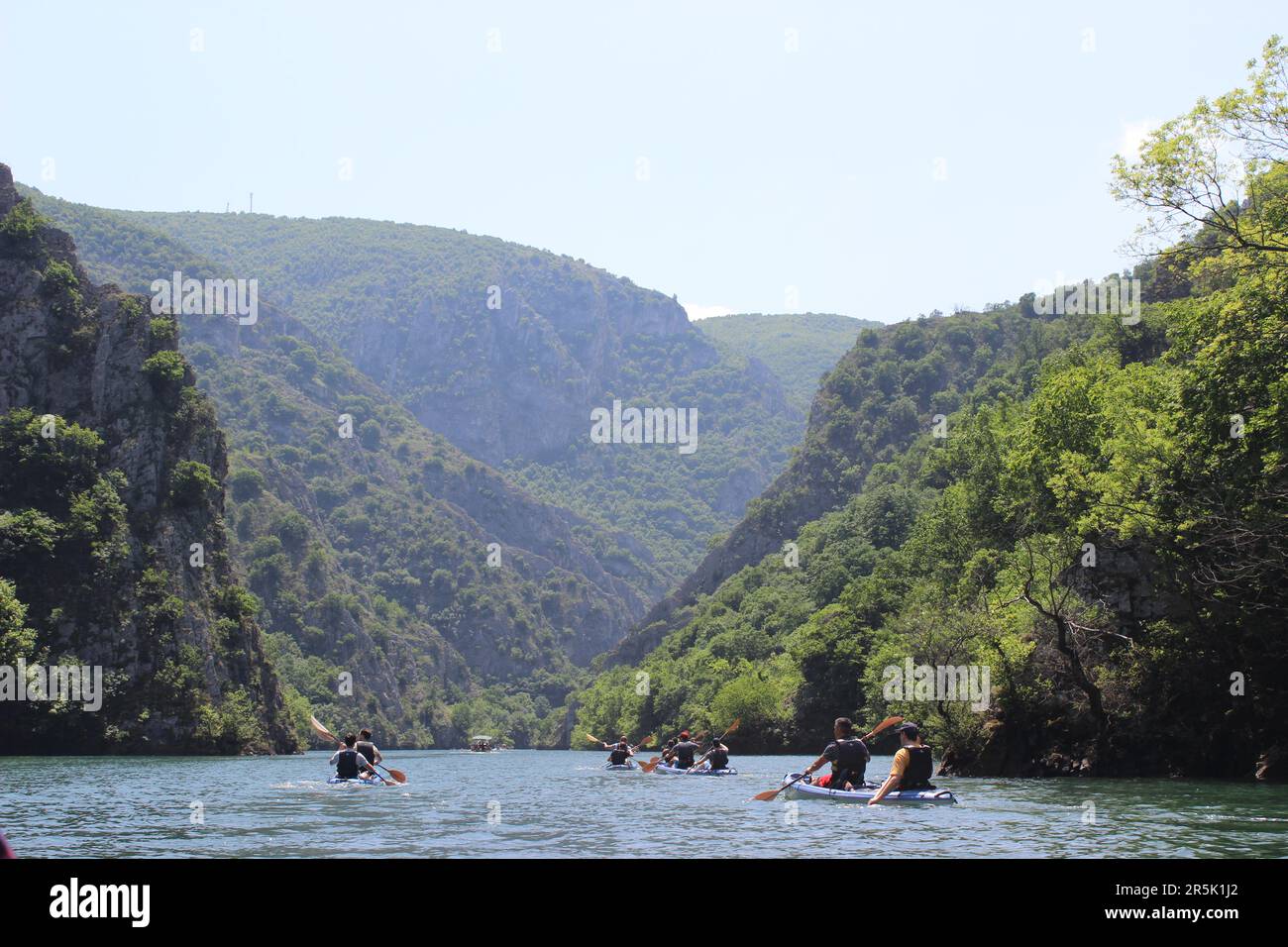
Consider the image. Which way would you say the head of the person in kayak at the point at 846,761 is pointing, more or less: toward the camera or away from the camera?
away from the camera

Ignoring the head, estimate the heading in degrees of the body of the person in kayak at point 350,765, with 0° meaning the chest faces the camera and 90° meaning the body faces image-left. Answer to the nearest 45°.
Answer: approximately 180°

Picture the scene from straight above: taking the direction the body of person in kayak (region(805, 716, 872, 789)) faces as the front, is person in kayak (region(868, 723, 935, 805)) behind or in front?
behind

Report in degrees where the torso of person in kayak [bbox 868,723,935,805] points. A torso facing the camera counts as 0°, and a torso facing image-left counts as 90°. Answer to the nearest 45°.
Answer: approximately 135°
